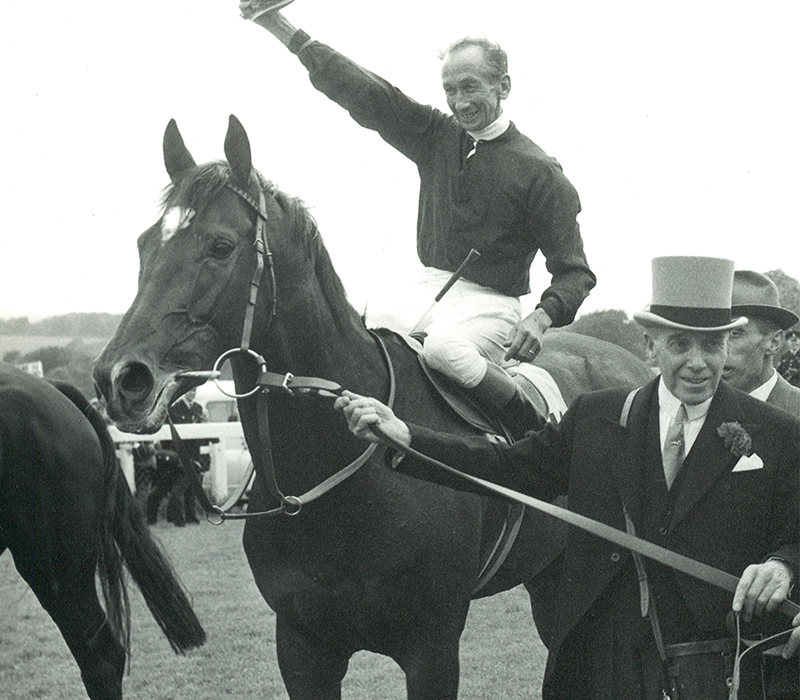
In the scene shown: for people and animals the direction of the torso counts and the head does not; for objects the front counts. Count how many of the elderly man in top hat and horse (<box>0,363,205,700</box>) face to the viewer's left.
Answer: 1

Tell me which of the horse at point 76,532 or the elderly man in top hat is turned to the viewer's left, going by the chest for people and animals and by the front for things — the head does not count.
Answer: the horse

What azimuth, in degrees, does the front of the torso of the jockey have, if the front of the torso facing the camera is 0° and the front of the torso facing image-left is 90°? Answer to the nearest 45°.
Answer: approximately 45°

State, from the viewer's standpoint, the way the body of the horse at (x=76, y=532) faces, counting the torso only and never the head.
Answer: to the viewer's left

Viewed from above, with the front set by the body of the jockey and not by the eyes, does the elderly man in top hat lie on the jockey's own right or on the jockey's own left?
on the jockey's own left

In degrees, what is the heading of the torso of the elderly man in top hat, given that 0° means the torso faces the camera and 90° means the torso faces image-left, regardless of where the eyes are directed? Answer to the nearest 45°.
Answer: approximately 0°

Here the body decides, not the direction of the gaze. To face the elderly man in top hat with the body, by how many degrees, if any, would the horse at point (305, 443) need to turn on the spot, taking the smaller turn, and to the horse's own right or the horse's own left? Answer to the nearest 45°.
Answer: approximately 90° to the horse's own left
